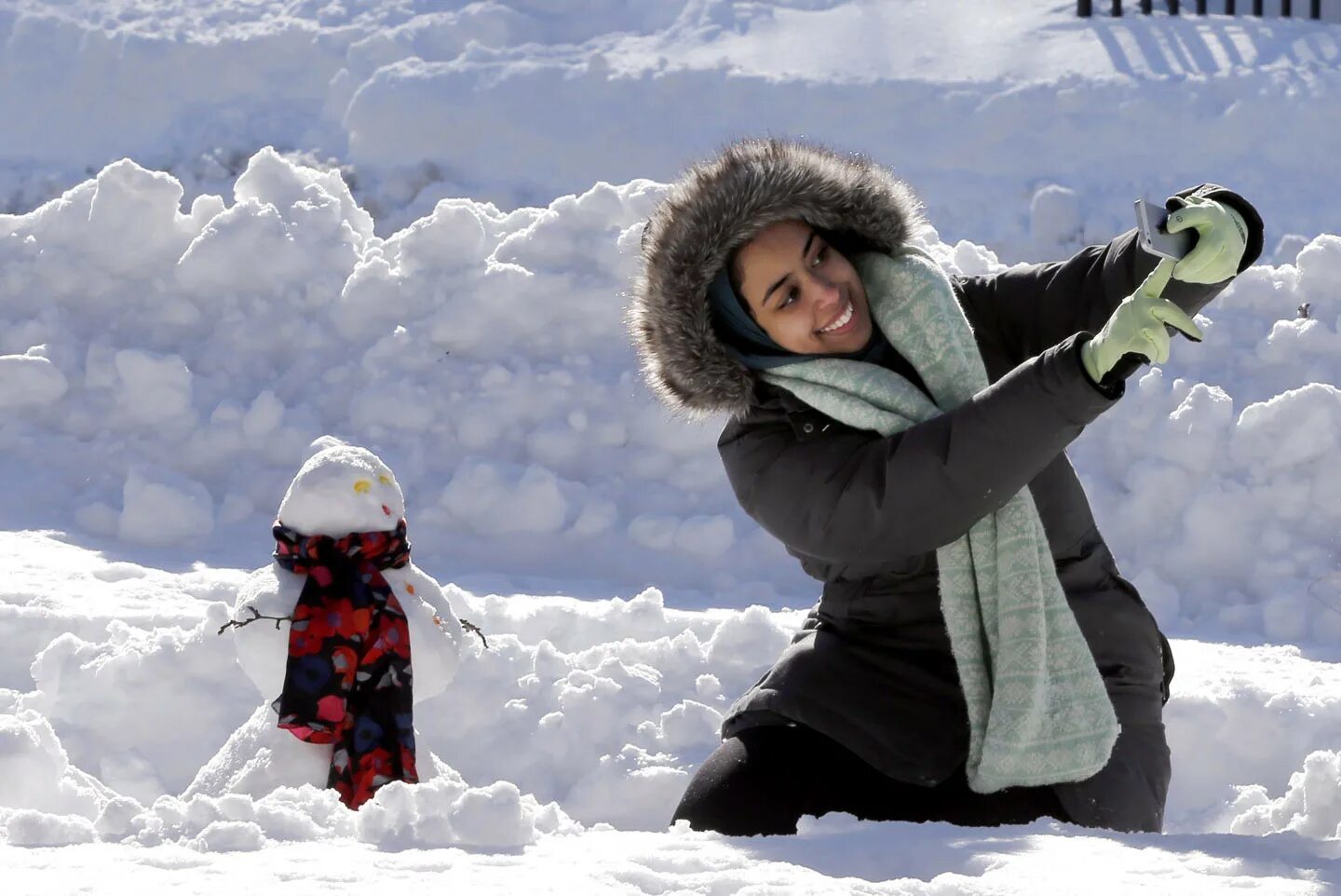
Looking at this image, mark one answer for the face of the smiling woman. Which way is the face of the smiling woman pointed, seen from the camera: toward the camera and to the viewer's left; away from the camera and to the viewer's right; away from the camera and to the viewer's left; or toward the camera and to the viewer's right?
toward the camera and to the viewer's right

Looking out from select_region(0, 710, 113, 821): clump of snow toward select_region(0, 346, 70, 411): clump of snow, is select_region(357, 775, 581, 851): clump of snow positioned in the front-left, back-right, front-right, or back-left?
back-right

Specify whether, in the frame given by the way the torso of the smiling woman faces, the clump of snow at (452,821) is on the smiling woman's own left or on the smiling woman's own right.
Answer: on the smiling woman's own right

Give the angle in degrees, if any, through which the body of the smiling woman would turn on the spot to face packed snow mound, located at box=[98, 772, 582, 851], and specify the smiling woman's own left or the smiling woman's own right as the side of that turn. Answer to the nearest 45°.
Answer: approximately 90° to the smiling woman's own right

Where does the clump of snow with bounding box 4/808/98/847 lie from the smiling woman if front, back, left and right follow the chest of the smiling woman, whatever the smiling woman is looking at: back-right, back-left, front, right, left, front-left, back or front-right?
right

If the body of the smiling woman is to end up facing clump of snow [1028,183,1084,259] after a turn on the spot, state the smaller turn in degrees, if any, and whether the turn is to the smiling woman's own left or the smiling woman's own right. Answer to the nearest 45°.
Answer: approximately 135° to the smiling woman's own left

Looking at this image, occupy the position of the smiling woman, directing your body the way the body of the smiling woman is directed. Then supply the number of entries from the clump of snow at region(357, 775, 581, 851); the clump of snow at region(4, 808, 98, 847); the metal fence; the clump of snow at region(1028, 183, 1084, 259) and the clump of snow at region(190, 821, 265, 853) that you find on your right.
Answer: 3

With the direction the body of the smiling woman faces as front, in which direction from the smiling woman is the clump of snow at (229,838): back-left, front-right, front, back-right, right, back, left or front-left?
right

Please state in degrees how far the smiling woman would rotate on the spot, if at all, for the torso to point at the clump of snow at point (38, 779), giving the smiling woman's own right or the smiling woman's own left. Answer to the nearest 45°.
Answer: approximately 135° to the smiling woman's own right

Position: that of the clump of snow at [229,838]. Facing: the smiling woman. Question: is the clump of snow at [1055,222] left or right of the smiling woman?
left
